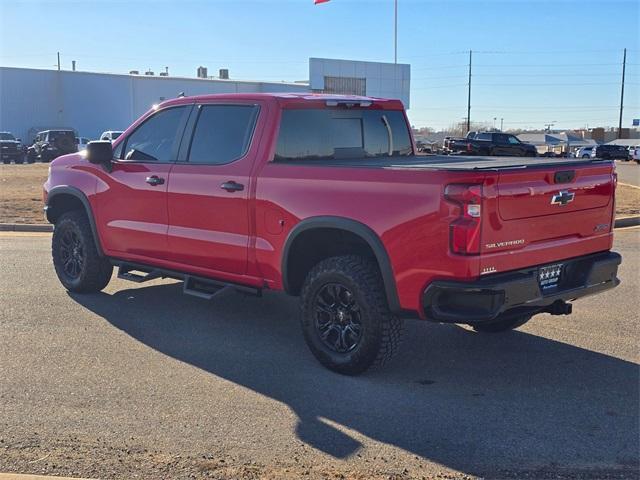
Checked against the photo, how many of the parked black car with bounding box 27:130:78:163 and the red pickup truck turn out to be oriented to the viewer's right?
0

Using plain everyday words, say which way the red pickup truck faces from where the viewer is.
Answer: facing away from the viewer and to the left of the viewer

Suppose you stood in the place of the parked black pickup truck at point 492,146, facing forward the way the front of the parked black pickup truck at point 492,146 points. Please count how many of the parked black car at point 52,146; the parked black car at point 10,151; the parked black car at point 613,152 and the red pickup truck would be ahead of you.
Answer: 1

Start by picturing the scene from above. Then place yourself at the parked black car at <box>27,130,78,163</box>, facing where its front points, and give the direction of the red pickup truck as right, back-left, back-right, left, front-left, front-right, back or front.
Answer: front-left

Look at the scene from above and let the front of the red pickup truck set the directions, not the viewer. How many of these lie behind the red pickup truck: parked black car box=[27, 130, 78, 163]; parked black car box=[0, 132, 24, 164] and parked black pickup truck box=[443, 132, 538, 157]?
0

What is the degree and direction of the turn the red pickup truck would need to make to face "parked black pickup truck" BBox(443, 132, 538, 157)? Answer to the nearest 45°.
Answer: approximately 45° to its right

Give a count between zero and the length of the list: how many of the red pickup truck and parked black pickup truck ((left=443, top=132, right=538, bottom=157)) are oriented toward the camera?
0

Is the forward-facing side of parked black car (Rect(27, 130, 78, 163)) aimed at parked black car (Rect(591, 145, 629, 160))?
no

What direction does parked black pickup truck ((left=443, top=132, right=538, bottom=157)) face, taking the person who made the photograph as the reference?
facing away from the viewer and to the right of the viewer

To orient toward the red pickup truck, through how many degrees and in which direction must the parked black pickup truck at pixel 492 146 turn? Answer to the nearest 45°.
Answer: approximately 135° to its right

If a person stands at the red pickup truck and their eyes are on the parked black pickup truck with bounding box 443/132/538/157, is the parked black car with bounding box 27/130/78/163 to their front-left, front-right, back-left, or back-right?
front-left

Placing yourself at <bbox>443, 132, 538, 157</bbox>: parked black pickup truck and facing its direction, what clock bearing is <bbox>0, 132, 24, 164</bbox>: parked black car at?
<bbox>0, 132, 24, 164</bbox>: parked black car is roughly at 7 o'clock from <bbox>443, 132, 538, 157</bbox>: parked black pickup truck.

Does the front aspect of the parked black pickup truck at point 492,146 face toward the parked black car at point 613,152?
yes

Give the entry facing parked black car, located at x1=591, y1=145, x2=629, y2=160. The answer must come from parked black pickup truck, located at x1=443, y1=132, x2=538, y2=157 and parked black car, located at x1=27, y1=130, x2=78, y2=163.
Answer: parked black pickup truck, located at x1=443, y1=132, x2=538, y2=157

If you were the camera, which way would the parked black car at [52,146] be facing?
facing the viewer and to the left of the viewer

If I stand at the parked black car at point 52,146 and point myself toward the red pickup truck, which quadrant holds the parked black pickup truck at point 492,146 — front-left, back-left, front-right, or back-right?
front-left

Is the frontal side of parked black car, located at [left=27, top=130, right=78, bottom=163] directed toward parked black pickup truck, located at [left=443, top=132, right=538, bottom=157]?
no
